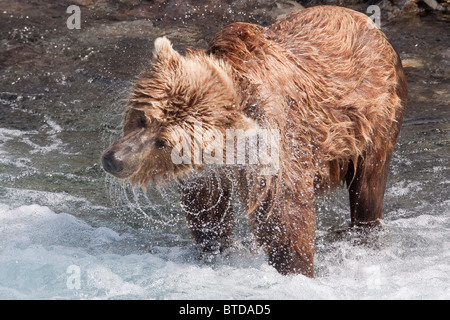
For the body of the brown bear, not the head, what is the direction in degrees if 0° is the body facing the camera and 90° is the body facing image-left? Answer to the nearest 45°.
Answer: approximately 45°
